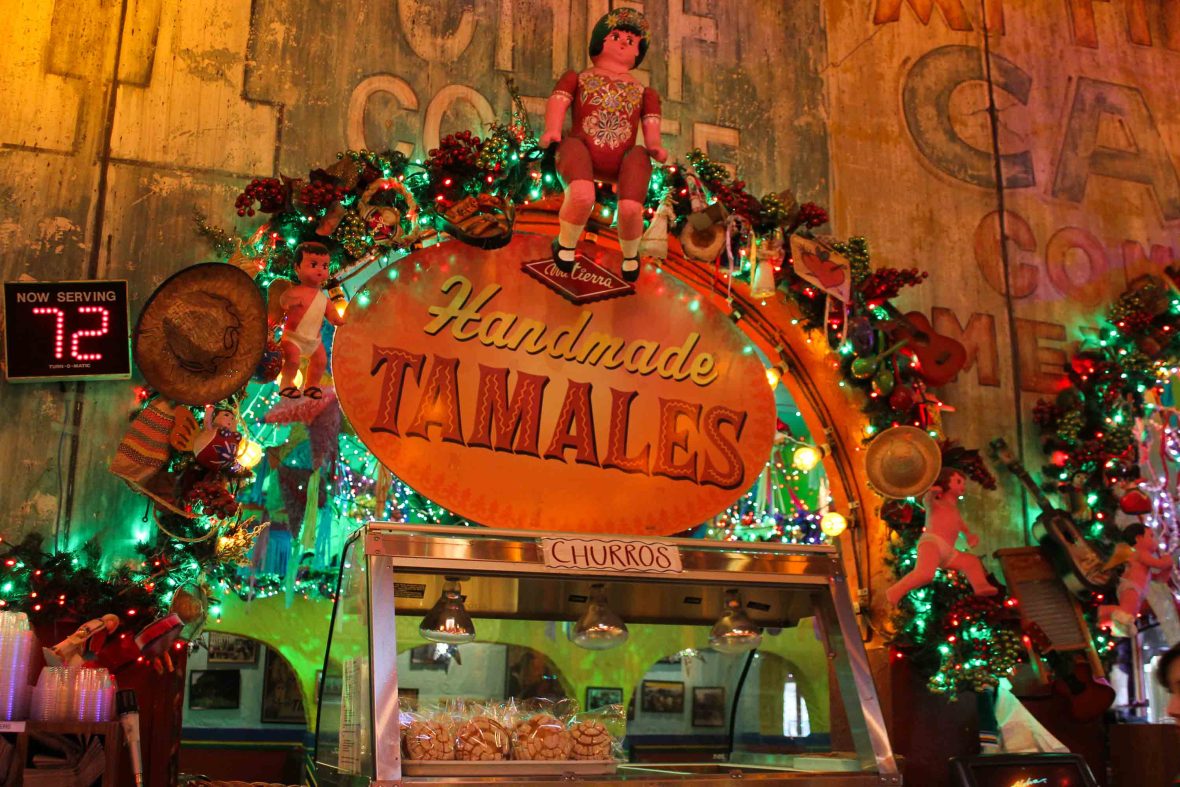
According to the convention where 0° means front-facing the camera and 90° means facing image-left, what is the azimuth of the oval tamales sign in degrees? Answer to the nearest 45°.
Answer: approximately 0°

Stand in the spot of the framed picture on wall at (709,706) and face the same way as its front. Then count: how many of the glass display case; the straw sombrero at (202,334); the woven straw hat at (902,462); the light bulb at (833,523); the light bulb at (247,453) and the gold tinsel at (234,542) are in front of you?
6

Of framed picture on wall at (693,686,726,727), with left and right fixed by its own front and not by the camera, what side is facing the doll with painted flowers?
front

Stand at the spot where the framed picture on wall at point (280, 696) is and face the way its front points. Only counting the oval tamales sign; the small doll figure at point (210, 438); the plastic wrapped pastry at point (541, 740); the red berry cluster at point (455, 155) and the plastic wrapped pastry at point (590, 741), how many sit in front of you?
5

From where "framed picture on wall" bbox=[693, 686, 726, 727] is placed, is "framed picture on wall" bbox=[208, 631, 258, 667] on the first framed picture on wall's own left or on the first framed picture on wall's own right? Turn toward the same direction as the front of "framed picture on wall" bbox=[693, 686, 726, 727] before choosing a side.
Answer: on the first framed picture on wall's own right

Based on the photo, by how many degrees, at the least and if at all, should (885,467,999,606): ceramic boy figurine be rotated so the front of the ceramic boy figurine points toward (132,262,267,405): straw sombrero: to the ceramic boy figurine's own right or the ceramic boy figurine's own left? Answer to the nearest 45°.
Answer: approximately 90° to the ceramic boy figurine's own right

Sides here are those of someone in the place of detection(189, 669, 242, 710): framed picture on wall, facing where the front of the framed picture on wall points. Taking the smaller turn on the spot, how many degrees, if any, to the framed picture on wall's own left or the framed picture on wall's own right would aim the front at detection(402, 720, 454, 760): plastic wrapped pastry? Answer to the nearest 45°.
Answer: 0° — it already faces it

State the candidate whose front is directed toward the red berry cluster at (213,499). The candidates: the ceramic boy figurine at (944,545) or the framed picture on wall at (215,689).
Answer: the framed picture on wall

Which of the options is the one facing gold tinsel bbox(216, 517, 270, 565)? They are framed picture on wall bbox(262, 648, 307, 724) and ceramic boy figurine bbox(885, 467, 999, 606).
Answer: the framed picture on wall

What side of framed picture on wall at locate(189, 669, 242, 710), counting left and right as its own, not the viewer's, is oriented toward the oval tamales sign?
front

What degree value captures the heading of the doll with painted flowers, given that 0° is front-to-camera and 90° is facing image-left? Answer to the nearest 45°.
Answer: approximately 0°

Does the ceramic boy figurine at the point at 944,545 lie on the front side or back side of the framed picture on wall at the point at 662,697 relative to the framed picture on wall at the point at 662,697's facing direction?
on the front side

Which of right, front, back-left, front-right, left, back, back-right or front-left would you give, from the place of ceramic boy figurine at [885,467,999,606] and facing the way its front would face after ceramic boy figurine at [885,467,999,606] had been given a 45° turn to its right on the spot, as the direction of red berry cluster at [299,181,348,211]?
front-right

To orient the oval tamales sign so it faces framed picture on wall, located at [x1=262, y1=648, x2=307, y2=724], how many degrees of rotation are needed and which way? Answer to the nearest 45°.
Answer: approximately 180°

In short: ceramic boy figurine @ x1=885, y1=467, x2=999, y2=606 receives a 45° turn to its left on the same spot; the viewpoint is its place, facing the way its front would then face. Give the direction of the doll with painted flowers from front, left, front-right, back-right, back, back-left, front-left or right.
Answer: back-right
